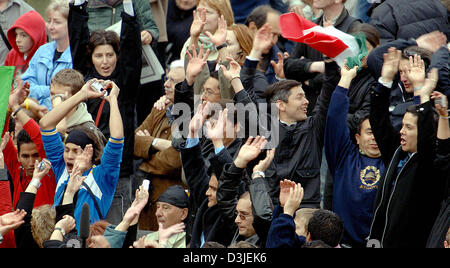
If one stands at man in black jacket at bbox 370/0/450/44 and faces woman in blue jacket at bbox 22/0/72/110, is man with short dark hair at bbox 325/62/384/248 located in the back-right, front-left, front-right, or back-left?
front-left

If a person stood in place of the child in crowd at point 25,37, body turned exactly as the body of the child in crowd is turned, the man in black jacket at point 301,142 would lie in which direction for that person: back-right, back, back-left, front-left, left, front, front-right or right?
left

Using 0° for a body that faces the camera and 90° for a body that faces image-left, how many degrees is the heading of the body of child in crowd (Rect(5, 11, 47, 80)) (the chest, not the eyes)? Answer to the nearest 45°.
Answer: approximately 45°

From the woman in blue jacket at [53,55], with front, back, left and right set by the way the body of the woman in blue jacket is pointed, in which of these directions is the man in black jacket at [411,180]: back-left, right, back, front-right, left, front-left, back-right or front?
left

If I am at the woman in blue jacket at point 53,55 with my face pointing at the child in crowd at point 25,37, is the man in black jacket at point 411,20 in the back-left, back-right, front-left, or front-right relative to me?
back-right

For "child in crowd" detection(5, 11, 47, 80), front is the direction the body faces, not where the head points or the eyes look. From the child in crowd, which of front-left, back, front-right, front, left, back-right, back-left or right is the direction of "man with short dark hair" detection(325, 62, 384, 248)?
left

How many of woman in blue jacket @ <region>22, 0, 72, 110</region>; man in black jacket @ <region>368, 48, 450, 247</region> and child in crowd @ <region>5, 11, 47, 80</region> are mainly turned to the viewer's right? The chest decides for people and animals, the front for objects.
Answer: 0

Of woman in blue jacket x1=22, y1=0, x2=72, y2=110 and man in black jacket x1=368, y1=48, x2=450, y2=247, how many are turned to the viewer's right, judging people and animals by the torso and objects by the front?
0

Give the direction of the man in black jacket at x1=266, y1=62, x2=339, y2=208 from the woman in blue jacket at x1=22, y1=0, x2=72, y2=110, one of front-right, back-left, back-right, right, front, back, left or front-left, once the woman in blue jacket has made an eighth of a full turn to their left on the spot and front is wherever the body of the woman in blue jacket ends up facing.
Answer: front-left

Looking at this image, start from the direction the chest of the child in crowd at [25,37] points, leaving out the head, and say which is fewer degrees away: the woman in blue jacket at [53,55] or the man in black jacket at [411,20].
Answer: the woman in blue jacket

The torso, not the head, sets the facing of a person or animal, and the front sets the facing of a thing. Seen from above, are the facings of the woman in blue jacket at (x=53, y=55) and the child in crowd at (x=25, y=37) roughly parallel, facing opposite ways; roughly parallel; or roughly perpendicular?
roughly parallel

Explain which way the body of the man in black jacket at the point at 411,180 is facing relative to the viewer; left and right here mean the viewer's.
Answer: facing the viewer and to the left of the viewer

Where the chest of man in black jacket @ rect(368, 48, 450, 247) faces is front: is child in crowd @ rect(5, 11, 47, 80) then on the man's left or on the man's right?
on the man's right
